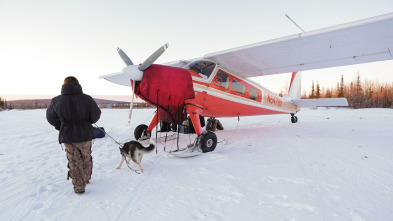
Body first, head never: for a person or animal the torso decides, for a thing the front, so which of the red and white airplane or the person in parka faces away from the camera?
the person in parka

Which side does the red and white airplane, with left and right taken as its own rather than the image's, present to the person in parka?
front

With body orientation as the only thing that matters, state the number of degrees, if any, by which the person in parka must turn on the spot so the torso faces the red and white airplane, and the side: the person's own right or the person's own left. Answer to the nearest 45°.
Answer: approximately 90° to the person's own right

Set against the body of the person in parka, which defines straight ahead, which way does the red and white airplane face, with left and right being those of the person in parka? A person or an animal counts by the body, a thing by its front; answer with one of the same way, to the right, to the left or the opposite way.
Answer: to the left

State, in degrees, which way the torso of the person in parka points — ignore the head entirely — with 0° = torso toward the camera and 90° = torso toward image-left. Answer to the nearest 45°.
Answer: approximately 180°

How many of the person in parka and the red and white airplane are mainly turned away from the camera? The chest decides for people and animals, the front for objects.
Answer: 1
